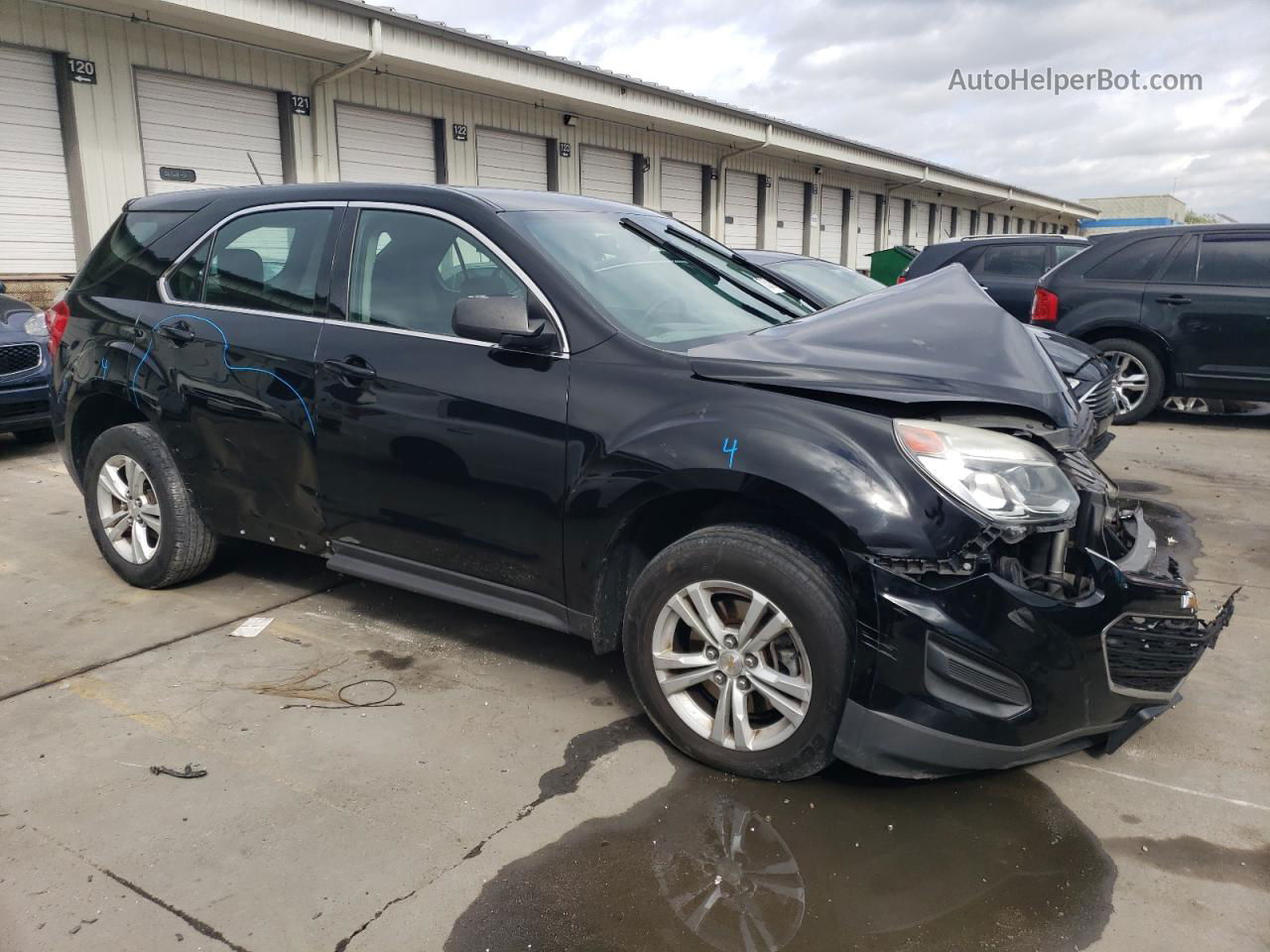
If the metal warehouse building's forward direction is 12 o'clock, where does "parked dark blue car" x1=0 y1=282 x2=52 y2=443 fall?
The parked dark blue car is roughly at 2 o'clock from the metal warehouse building.

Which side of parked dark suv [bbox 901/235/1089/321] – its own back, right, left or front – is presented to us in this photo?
right

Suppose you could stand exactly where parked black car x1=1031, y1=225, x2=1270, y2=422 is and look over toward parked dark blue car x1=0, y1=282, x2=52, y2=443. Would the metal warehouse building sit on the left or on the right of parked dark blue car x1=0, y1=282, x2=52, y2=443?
right

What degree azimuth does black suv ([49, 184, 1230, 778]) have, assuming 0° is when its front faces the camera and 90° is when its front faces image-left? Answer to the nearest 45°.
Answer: approximately 315°

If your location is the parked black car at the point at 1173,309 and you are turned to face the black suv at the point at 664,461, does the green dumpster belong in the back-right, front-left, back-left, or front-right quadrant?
back-right

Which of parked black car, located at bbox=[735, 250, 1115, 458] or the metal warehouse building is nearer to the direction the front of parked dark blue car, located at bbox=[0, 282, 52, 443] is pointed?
the parked black car

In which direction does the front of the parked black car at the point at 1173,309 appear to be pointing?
to the viewer's right

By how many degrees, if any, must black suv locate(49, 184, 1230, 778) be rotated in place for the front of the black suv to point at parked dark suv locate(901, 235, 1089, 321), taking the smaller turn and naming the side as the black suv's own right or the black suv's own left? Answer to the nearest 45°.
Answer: approximately 90° to the black suv's own left

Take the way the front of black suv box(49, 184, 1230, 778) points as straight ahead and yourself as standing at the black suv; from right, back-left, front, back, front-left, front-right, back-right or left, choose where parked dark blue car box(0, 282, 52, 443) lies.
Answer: back

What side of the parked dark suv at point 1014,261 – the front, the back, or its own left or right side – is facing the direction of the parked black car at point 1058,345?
right
